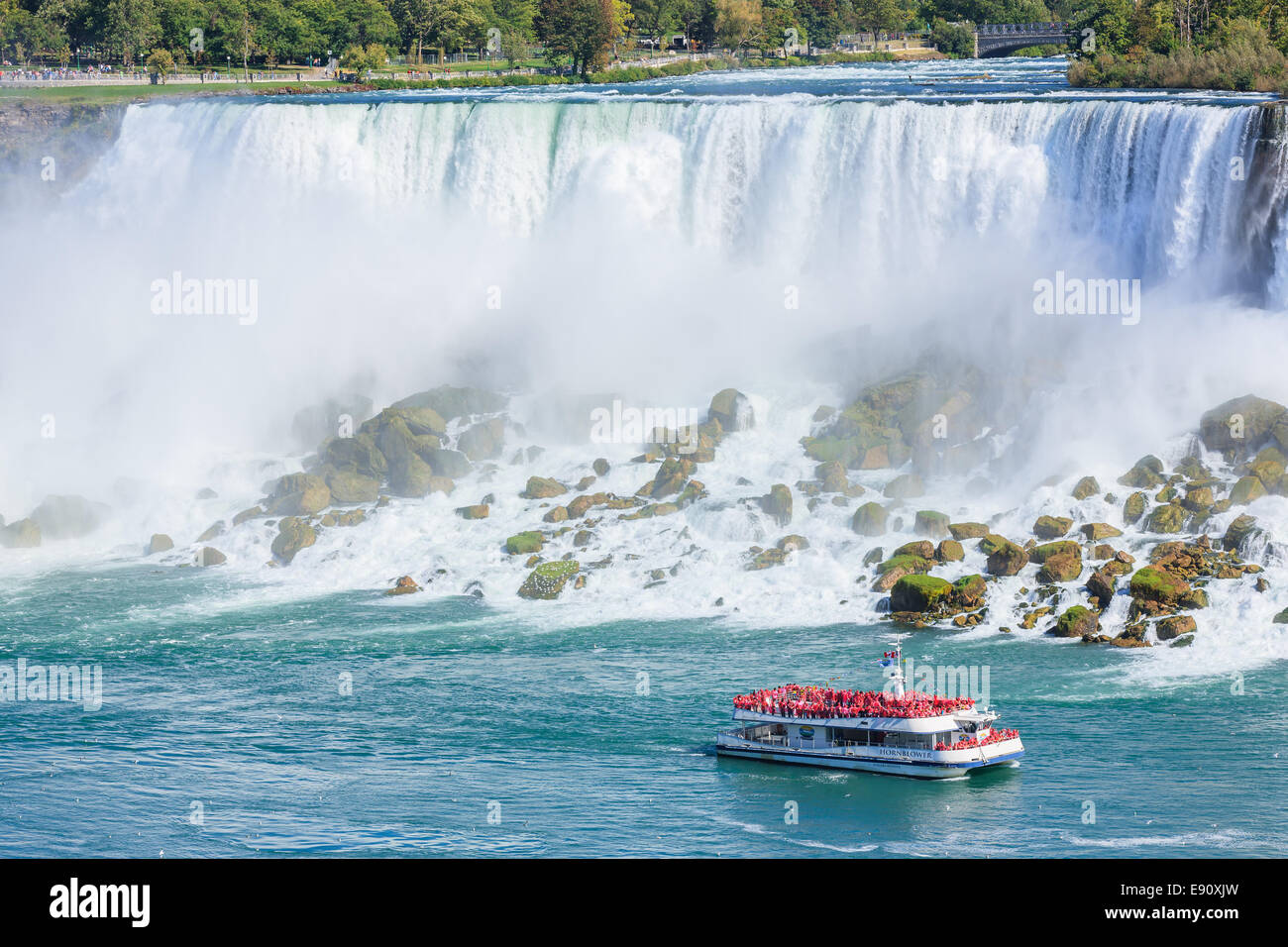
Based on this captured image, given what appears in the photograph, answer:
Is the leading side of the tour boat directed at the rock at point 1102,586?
no

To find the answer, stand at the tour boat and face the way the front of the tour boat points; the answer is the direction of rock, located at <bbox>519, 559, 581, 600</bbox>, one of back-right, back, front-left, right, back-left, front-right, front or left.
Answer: back

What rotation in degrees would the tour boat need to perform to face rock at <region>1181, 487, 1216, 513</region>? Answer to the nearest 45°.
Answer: approximately 90° to its left

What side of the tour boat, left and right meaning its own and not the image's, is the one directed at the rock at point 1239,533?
left

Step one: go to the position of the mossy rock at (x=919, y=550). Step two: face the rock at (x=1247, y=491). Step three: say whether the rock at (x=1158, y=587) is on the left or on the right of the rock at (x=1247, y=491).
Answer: right

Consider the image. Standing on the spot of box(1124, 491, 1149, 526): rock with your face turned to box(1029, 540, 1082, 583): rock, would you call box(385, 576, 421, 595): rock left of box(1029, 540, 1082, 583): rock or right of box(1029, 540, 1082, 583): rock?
right

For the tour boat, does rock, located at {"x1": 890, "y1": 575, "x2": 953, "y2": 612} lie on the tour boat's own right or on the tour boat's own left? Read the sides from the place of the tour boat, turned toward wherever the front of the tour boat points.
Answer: on the tour boat's own left

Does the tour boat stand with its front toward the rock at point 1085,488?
no

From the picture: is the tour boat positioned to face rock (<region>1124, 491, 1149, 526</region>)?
no

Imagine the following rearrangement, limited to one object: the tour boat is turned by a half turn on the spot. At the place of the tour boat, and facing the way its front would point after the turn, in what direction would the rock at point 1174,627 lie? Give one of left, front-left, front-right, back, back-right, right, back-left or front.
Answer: right

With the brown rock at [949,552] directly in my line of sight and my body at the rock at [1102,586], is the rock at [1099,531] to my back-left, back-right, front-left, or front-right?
front-right

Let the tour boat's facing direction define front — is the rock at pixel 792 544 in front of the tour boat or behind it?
behind

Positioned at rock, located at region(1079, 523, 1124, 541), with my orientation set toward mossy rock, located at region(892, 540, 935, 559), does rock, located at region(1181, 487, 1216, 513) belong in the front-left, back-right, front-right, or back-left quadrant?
back-right

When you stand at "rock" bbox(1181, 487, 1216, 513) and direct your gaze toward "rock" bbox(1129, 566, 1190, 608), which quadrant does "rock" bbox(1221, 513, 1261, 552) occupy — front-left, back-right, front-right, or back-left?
front-left

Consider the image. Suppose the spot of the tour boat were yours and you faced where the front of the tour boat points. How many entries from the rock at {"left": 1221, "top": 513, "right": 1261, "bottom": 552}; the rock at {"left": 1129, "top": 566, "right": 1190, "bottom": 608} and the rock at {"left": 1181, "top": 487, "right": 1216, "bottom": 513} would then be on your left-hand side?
3

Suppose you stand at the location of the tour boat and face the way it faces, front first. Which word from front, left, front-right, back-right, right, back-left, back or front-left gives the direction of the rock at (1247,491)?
left

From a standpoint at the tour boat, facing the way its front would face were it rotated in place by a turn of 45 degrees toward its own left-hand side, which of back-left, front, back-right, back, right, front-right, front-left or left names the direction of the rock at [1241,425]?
front-left

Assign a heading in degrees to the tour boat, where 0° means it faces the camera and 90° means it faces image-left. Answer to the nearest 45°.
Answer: approximately 315°

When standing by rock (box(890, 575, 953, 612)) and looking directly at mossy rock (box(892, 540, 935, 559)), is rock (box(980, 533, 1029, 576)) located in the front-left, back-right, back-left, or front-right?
front-right

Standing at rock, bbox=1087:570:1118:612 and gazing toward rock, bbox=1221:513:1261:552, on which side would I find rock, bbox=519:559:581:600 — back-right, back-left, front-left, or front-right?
back-left
